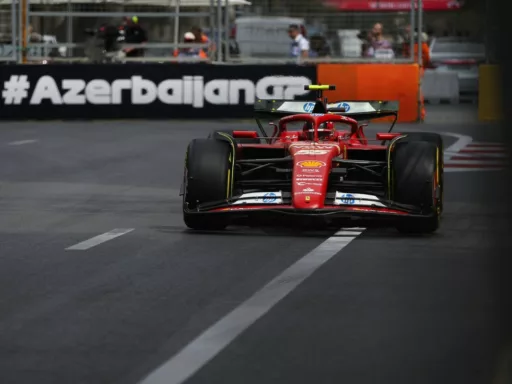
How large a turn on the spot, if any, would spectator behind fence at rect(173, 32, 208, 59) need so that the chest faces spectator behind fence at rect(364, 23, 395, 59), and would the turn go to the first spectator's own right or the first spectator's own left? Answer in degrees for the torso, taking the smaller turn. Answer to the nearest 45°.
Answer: approximately 90° to the first spectator's own left

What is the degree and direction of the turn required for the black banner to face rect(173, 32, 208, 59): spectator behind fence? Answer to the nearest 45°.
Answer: approximately 135° to its left

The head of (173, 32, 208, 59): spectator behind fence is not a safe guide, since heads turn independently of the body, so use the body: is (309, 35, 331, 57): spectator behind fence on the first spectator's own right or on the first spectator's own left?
on the first spectator's own left

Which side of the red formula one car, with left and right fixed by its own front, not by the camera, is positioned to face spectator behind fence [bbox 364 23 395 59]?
back

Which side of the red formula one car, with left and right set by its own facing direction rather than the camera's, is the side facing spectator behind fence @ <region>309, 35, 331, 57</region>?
back

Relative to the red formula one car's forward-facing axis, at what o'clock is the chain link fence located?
The chain link fence is roughly at 6 o'clock from the red formula one car.

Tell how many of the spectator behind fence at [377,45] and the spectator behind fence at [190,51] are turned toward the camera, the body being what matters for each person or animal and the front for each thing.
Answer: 2
